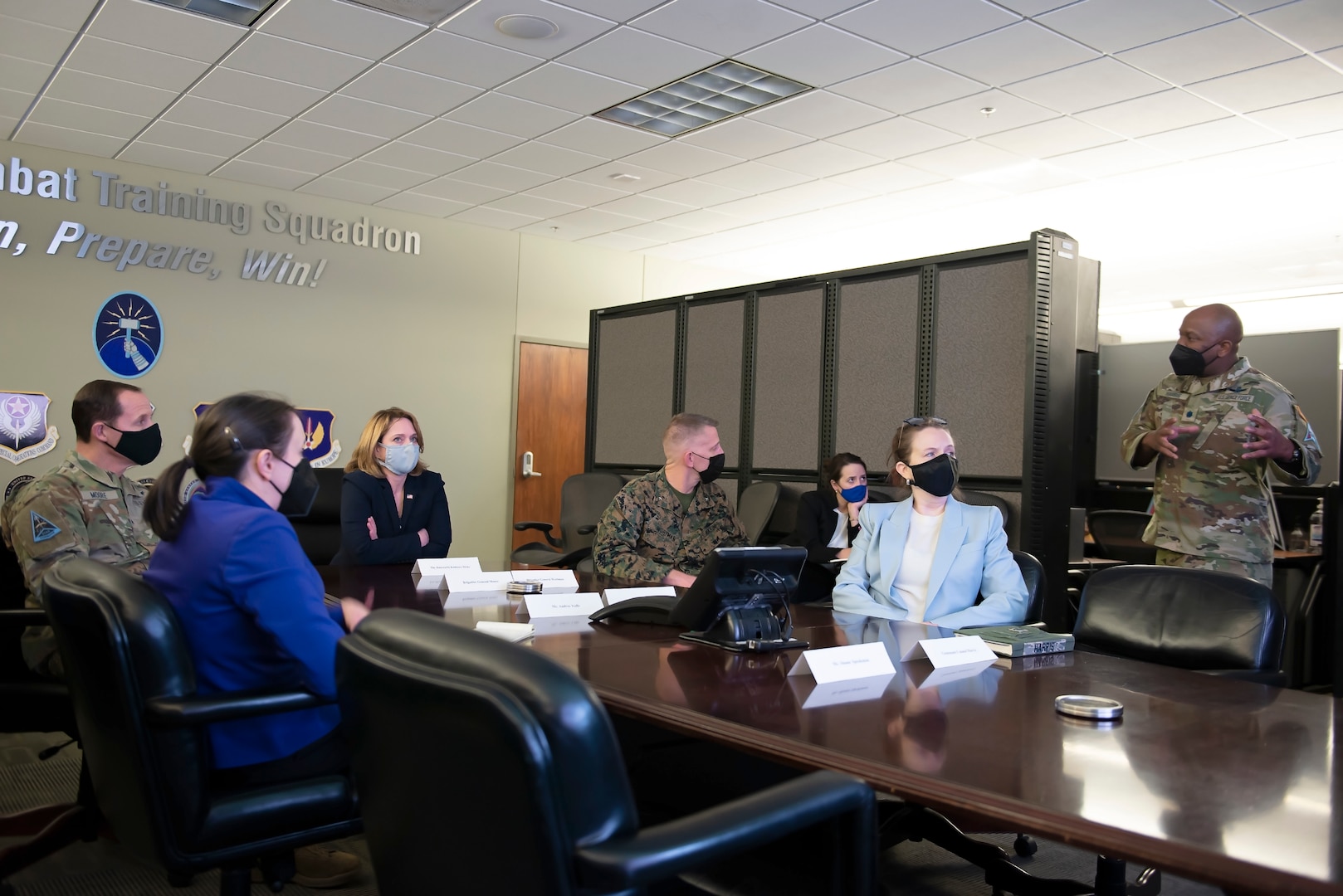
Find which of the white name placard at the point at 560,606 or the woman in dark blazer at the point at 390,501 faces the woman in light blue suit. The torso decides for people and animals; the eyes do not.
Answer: the woman in dark blazer

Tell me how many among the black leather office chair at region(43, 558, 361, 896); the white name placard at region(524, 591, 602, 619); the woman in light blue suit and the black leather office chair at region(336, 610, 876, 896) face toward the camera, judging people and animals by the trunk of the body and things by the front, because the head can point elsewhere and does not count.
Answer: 2

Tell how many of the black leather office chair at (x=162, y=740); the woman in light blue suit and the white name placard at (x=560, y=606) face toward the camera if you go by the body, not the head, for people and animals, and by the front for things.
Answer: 2

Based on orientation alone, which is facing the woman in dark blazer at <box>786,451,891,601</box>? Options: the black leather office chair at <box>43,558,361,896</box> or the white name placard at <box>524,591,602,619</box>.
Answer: the black leather office chair

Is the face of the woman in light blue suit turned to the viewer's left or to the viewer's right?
to the viewer's right

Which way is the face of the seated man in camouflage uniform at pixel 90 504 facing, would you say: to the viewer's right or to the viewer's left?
to the viewer's right

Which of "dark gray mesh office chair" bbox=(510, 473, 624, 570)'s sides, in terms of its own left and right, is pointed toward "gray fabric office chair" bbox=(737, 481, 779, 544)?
left

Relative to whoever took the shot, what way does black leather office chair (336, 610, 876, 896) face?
facing away from the viewer and to the right of the viewer

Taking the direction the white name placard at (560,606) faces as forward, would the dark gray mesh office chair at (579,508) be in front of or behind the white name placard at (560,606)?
behind

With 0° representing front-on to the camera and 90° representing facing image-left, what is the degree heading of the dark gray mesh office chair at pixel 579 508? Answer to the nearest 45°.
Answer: approximately 45°

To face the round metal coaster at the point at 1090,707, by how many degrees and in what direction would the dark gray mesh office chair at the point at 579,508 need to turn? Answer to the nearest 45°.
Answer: approximately 45° to its left

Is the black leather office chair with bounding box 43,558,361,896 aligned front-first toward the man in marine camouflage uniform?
yes

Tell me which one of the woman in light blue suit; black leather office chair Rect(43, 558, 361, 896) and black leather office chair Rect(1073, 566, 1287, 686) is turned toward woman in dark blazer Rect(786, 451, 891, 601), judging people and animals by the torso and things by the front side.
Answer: black leather office chair Rect(43, 558, 361, 896)
